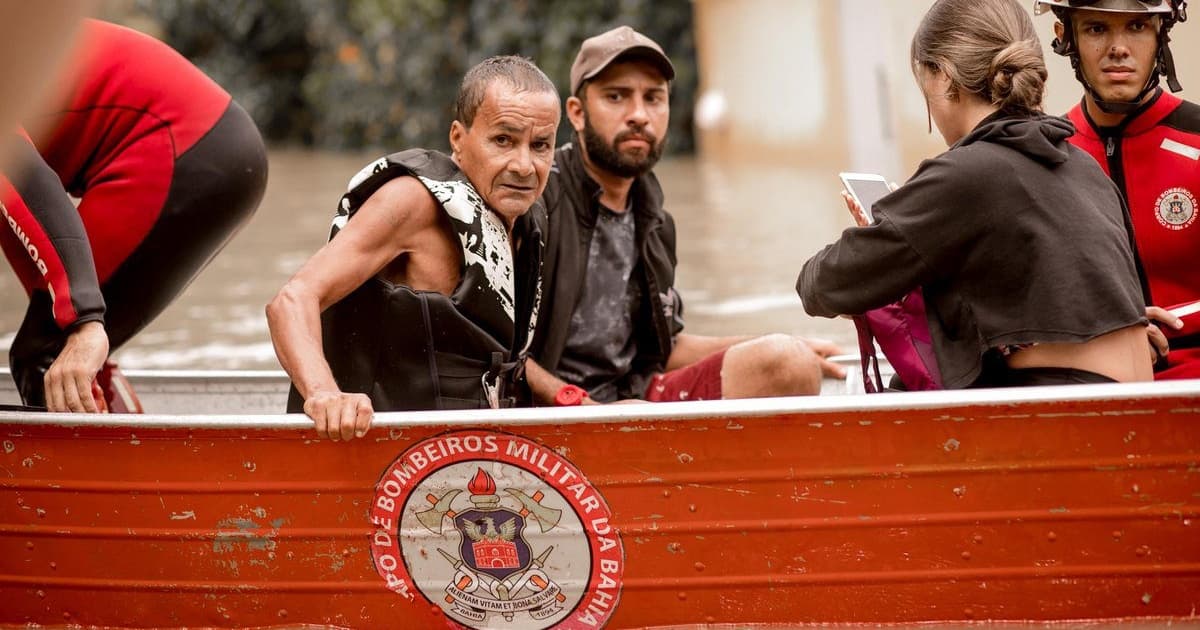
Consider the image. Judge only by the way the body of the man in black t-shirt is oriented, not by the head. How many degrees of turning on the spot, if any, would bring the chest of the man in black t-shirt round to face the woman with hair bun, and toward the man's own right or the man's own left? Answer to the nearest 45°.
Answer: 0° — they already face them

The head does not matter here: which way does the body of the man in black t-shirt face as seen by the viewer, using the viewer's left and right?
facing the viewer and to the right of the viewer

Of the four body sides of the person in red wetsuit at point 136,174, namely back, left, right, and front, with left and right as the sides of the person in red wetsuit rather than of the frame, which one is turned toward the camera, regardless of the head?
left

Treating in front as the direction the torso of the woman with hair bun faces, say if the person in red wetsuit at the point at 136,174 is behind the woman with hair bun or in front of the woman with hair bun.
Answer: in front

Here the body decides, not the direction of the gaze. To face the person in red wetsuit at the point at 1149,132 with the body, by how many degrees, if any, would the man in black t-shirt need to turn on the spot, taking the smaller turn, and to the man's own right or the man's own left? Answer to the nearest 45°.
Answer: approximately 45° to the man's own left

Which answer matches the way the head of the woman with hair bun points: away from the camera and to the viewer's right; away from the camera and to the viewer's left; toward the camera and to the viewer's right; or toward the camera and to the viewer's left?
away from the camera and to the viewer's left

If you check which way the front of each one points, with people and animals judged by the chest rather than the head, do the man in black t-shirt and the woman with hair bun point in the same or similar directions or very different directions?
very different directions

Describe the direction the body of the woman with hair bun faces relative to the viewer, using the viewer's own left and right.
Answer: facing away from the viewer and to the left of the viewer

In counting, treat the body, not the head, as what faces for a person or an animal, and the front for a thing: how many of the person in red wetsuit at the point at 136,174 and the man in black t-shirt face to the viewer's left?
1

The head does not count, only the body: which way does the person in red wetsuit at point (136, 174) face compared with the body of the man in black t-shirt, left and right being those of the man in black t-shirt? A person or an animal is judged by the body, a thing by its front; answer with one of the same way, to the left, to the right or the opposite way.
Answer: to the right

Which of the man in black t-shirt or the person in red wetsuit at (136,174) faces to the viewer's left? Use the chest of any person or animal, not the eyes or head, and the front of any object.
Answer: the person in red wetsuit
